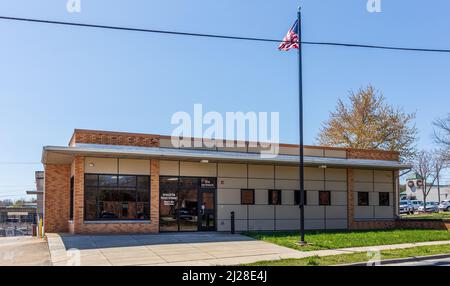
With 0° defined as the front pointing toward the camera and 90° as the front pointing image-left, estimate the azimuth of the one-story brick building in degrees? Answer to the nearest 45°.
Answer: approximately 0°

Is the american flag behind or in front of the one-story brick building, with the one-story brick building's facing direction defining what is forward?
in front
